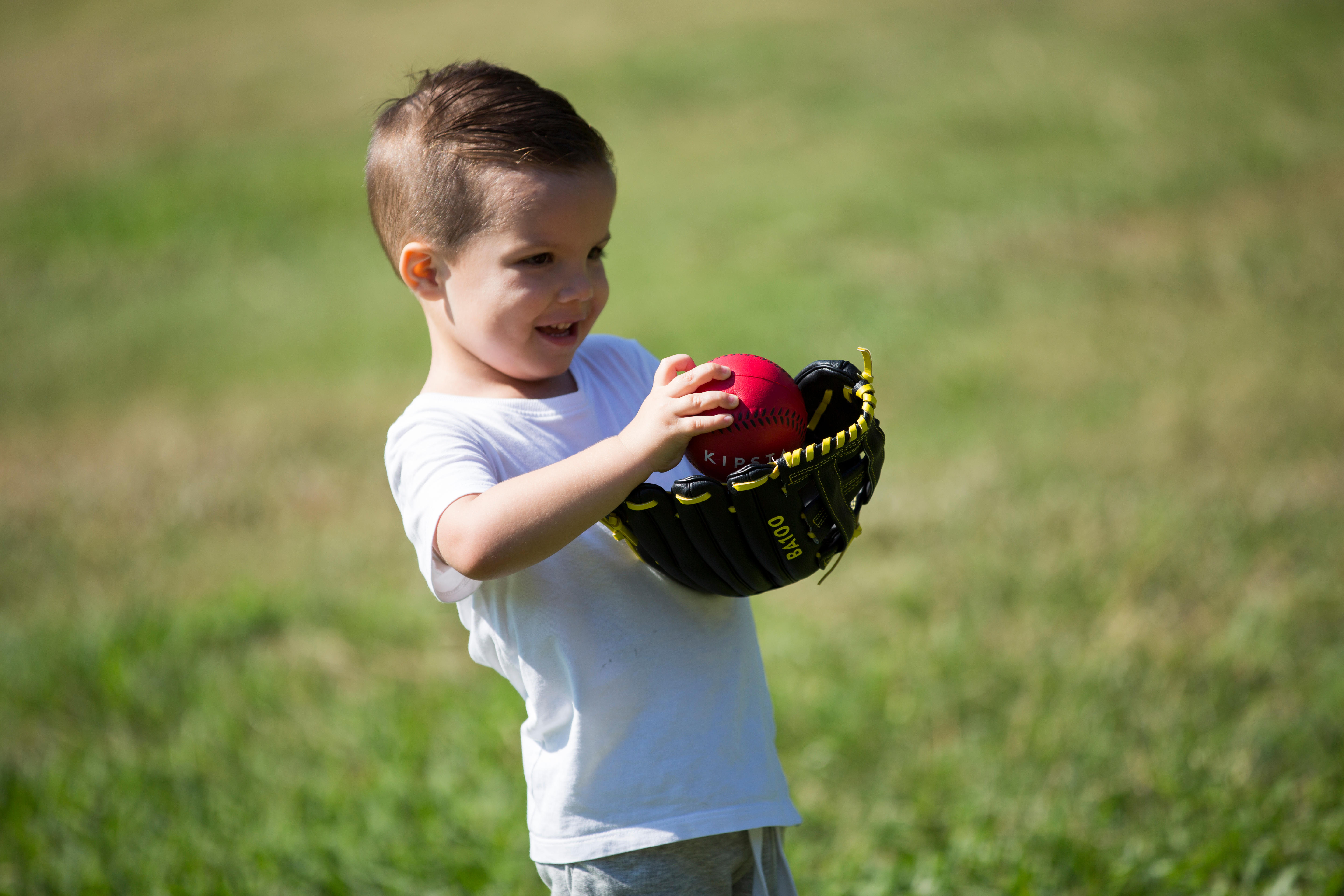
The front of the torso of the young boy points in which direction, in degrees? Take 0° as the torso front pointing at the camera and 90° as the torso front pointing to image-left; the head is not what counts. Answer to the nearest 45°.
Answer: approximately 315°
